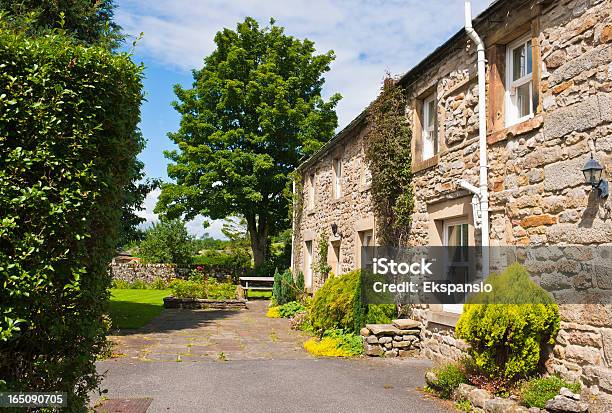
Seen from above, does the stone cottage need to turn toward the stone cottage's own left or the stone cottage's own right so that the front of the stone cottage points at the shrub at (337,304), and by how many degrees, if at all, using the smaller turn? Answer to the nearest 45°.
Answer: approximately 90° to the stone cottage's own right

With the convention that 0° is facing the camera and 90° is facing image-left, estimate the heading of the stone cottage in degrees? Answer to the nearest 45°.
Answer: approximately 45°

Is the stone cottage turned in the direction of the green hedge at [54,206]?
yes

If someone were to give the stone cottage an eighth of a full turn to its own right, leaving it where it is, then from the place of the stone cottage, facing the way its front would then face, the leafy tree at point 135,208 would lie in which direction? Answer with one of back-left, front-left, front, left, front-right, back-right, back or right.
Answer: front-right
